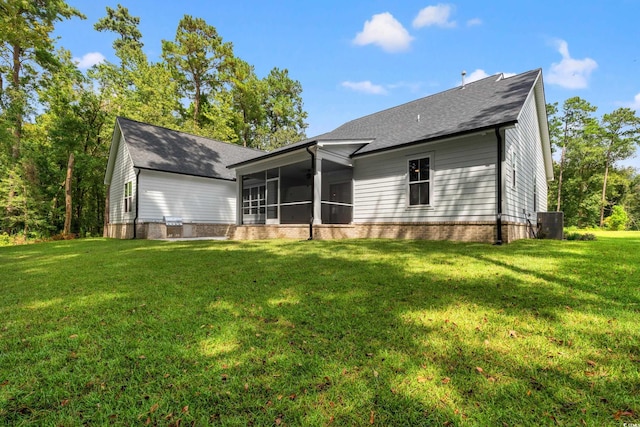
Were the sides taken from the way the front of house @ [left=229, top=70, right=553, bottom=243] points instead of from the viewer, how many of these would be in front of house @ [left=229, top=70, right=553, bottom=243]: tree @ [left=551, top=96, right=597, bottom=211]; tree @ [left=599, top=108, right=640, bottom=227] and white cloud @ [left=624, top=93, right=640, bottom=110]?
3

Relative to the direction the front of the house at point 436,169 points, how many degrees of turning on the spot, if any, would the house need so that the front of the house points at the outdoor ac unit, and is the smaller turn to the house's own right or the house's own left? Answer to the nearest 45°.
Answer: approximately 45° to the house's own right

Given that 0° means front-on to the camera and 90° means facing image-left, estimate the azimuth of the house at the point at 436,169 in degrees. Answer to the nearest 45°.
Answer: approximately 225°

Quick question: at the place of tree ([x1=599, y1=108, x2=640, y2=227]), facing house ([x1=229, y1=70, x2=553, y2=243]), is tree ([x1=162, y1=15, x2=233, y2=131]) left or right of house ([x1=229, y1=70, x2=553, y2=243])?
right

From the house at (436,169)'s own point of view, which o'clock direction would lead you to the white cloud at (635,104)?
The white cloud is roughly at 12 o'clock from the house.

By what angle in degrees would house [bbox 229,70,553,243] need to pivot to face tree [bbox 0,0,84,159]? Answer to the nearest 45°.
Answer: approximately 135° to its left

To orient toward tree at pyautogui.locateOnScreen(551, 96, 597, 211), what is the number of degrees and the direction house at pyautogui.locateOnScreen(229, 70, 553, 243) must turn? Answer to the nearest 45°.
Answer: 0° — it already faces it
